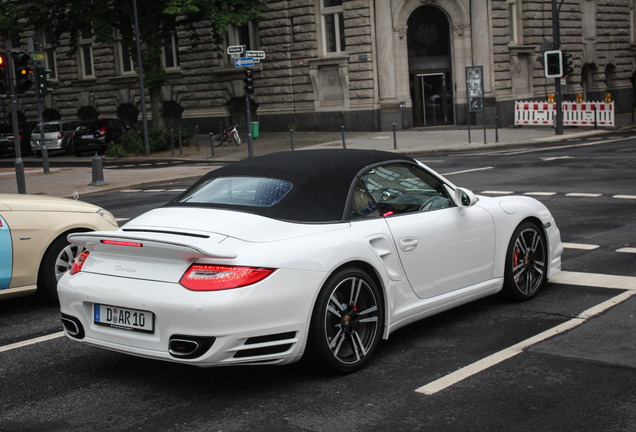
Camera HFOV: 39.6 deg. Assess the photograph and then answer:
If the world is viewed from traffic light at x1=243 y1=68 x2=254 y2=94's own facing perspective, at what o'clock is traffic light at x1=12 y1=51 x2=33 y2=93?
traffic light at x1=12 y1=51 x2=33 y2=93 is roughly at 1 o'clock from traffic light at x1=243 y1=68 x2=254 y2=94.

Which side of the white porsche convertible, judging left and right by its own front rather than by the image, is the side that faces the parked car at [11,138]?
left

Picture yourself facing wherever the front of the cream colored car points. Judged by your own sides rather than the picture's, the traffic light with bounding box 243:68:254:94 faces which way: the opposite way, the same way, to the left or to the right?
to the right

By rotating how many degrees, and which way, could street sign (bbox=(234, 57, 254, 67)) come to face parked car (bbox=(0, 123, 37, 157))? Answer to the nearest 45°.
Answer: approximately 135° to its right

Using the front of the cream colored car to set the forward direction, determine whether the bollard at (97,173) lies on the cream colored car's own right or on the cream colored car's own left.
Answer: on the cream colored car's own left

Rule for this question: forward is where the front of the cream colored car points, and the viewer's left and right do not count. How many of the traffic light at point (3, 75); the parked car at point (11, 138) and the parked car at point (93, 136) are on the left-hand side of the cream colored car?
3

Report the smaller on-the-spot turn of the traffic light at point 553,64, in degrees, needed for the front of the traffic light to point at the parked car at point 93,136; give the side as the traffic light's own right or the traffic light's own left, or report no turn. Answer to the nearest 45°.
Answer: approximately 90° to the traffic light's own right

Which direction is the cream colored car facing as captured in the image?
to the viewer's right

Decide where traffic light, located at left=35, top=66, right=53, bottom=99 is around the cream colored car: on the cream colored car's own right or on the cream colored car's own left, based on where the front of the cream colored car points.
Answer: on the cream colored car's own left

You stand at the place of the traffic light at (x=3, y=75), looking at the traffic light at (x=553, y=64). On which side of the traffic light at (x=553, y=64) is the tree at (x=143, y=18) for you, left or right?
left

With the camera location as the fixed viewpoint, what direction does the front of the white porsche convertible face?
facing away from the viewer and to the right of the viewer
